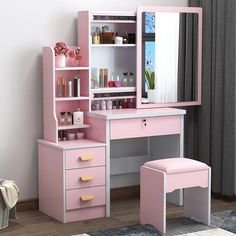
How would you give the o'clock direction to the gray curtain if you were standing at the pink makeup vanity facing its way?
The gray curtain is roughly at 10 o'clock from the pink makeup vanity.

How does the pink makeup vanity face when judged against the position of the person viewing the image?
facing the viewer and to the right of the viewer

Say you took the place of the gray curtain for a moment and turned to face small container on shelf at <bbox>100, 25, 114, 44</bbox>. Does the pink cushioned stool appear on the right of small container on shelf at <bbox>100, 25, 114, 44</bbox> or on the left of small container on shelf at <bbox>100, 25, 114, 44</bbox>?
left

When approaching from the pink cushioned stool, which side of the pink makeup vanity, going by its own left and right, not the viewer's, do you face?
front

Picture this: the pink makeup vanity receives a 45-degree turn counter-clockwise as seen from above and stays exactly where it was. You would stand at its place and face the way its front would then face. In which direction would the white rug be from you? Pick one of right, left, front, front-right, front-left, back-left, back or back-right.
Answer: front-right
